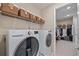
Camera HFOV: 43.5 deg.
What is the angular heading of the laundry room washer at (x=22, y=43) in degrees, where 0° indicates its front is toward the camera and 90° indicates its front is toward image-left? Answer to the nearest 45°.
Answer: approximately 315°
